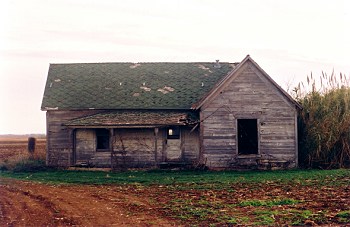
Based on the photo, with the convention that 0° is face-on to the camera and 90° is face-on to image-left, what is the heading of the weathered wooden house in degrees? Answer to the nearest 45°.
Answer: approximately 0°

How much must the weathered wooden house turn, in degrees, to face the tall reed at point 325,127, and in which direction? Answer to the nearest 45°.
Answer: approximately 90° to its left
